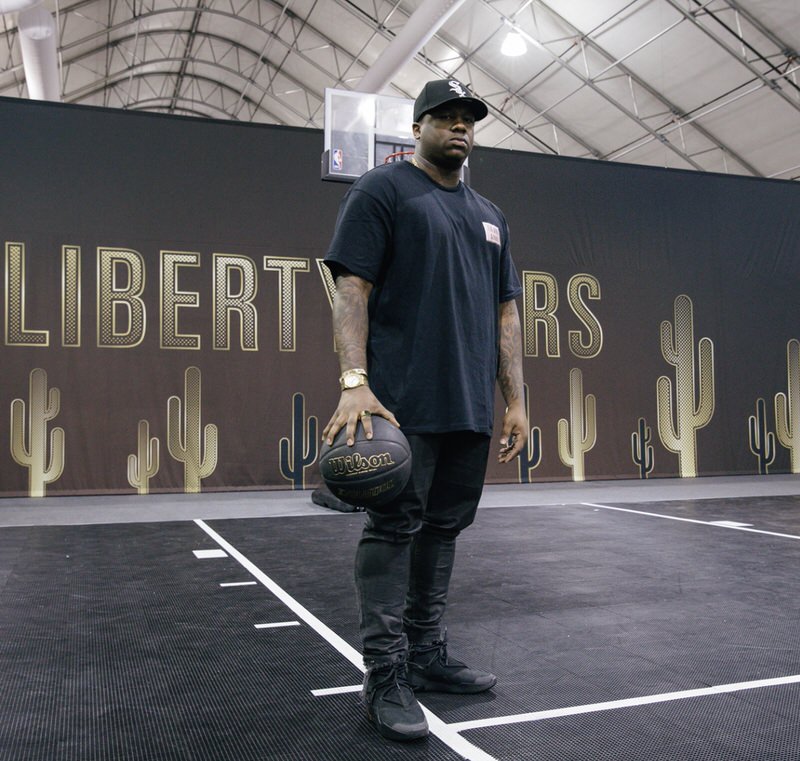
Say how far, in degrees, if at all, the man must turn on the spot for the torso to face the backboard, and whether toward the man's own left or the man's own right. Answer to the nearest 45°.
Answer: approximately 135° to the man's own left

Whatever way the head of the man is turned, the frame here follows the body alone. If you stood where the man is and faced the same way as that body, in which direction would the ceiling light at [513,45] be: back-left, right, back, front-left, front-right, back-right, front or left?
back-left

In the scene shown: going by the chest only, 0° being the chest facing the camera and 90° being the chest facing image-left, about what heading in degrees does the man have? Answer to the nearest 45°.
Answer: approximately 315°

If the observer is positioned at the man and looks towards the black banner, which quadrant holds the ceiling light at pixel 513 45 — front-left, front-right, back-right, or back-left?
front-right

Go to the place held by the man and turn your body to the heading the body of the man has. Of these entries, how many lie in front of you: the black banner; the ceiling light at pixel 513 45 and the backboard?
0

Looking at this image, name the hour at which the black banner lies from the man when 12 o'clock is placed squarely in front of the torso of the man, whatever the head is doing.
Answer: The black banner is roughly at 7 o'clock from the man.
